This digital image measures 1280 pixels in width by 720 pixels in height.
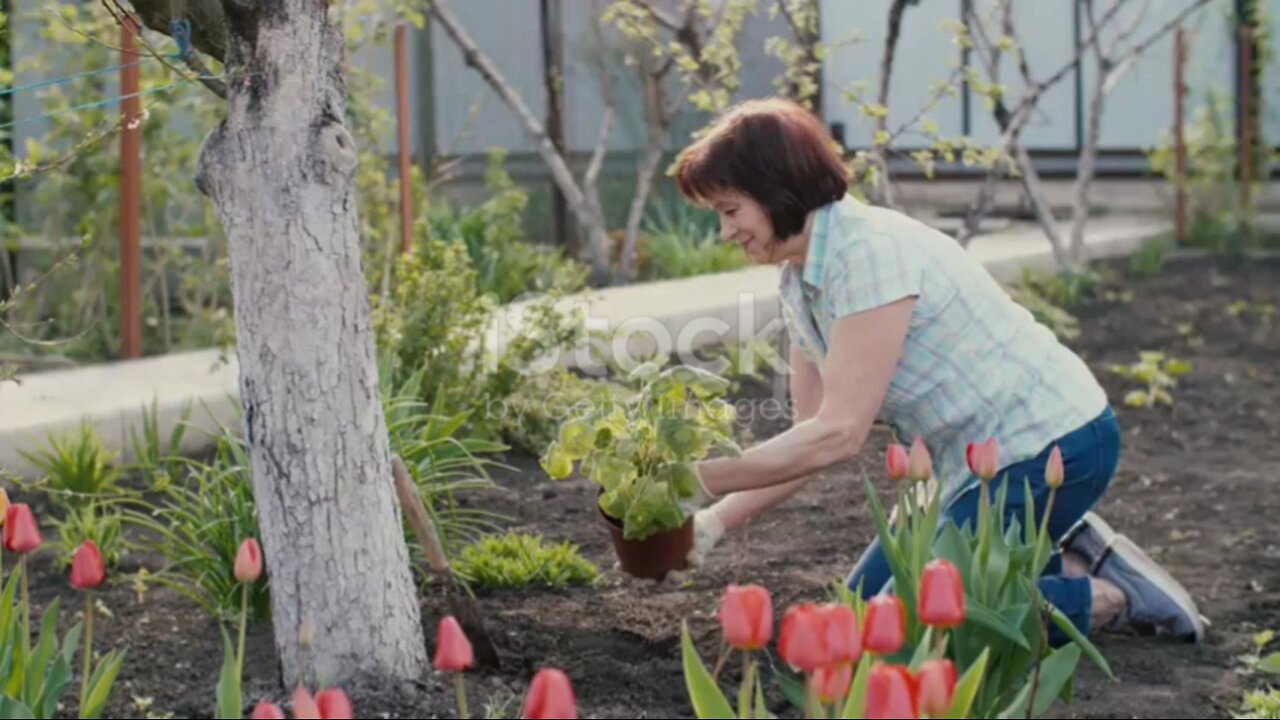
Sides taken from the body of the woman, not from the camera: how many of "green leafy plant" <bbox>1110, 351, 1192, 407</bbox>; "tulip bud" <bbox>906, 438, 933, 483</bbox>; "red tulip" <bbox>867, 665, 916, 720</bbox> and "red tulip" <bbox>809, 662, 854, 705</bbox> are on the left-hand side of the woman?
3

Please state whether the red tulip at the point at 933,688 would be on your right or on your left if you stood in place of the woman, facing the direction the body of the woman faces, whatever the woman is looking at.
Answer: on your left

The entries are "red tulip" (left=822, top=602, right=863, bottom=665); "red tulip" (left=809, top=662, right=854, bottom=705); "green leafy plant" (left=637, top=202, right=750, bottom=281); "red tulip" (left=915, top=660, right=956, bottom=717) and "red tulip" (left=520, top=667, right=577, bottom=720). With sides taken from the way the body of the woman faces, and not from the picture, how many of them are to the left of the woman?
4

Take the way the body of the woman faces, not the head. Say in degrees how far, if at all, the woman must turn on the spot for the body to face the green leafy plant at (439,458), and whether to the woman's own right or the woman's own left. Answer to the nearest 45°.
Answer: approximately 45° to the woman's own right

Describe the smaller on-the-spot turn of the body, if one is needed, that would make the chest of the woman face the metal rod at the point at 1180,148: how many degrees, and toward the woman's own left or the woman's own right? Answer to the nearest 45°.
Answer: approximately 90° to the woman's own right

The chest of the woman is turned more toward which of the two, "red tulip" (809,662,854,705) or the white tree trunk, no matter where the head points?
the white tree trunk

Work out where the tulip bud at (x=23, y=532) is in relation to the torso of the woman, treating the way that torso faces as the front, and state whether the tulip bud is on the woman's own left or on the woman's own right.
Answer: on the woman's own left

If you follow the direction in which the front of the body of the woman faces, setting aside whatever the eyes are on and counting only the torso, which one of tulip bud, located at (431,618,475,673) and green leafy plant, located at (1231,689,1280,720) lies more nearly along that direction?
the tulip bud

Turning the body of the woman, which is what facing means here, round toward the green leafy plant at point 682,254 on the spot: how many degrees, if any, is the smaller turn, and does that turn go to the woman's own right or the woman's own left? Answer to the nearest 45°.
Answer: approximately 90° to the woman's own right

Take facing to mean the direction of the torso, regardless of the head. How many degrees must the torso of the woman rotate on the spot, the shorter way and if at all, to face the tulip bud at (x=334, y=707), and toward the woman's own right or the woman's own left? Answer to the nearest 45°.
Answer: approximately 90° to the woman's own left

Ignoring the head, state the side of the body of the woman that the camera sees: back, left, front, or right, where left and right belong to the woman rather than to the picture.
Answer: left

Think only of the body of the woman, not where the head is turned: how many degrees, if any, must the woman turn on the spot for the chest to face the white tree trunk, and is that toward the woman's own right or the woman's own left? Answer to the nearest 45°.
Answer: approximately 45° to the woman's own left

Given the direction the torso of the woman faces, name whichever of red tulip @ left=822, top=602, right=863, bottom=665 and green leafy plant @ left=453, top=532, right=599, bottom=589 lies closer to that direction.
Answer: the green leafy plant

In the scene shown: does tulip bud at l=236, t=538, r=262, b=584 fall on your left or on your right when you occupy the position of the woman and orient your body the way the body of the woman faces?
on your left

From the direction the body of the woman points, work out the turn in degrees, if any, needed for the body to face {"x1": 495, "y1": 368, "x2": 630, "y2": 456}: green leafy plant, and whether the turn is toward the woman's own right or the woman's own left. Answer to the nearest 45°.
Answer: approximately 45° to the woman's own right

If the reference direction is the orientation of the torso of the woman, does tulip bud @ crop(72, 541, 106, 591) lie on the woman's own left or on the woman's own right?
on the woman's own left

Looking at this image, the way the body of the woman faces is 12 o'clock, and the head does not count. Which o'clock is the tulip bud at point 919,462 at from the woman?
The tulip bud is roughly at 9 o'clock from the woman.

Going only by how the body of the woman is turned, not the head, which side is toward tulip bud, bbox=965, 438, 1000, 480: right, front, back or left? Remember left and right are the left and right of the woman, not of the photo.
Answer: left
